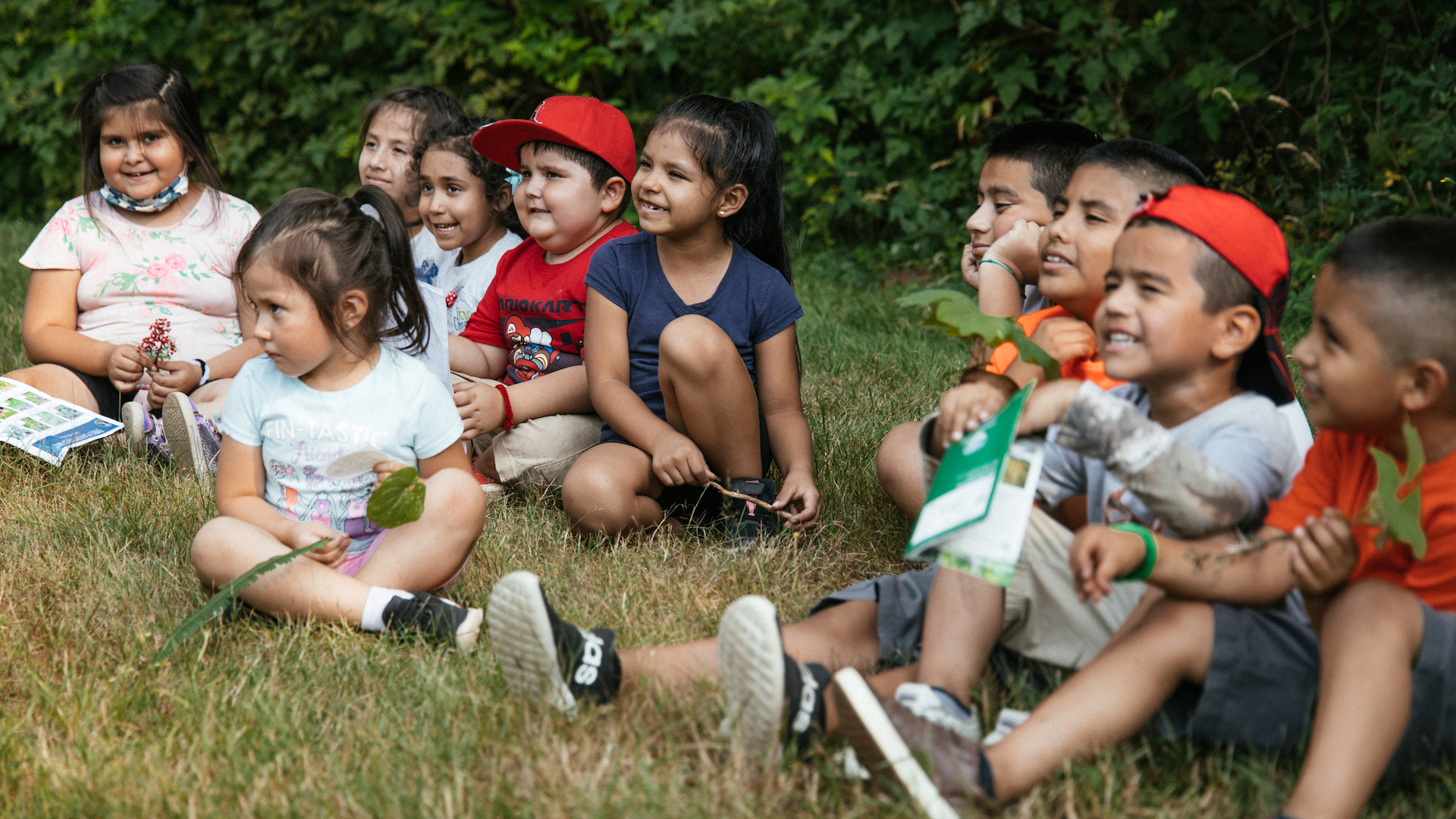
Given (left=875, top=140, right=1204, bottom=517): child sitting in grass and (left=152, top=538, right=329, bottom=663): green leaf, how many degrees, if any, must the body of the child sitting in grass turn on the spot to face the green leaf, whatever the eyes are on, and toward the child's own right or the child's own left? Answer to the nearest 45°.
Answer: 0° — they already face it

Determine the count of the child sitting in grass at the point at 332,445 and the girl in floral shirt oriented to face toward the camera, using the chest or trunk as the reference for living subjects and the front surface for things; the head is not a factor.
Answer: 2

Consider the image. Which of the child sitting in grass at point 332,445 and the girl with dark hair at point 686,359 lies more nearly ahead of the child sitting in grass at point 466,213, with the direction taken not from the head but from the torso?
the child sitting in grass

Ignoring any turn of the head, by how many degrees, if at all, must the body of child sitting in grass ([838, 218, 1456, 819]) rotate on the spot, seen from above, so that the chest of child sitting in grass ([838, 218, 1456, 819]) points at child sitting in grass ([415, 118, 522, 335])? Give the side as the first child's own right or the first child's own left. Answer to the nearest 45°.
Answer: approximately 90° to the first child's own right

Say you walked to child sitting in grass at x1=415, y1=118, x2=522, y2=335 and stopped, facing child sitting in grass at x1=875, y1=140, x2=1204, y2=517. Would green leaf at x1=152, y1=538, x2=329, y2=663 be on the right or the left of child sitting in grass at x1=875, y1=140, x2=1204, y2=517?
right

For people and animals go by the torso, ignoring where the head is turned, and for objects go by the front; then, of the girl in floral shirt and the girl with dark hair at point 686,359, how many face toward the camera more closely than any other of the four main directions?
2

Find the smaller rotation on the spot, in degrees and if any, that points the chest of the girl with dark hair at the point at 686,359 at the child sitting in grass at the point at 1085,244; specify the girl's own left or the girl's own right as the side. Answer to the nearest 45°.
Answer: approximately 45° to the girl's own left

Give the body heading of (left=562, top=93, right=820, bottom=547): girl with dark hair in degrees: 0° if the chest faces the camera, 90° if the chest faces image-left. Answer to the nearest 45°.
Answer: approximately 0°

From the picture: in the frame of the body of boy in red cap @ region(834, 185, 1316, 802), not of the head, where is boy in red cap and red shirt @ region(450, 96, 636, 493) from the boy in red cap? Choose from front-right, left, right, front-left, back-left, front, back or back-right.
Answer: right

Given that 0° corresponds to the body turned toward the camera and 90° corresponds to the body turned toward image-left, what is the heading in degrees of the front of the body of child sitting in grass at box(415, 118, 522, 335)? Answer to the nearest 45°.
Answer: approximately 45°

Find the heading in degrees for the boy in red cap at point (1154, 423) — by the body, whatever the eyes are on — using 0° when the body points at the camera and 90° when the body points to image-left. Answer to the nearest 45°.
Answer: approximately 45°

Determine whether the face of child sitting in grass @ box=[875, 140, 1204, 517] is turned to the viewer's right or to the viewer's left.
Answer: to the viewer's left
